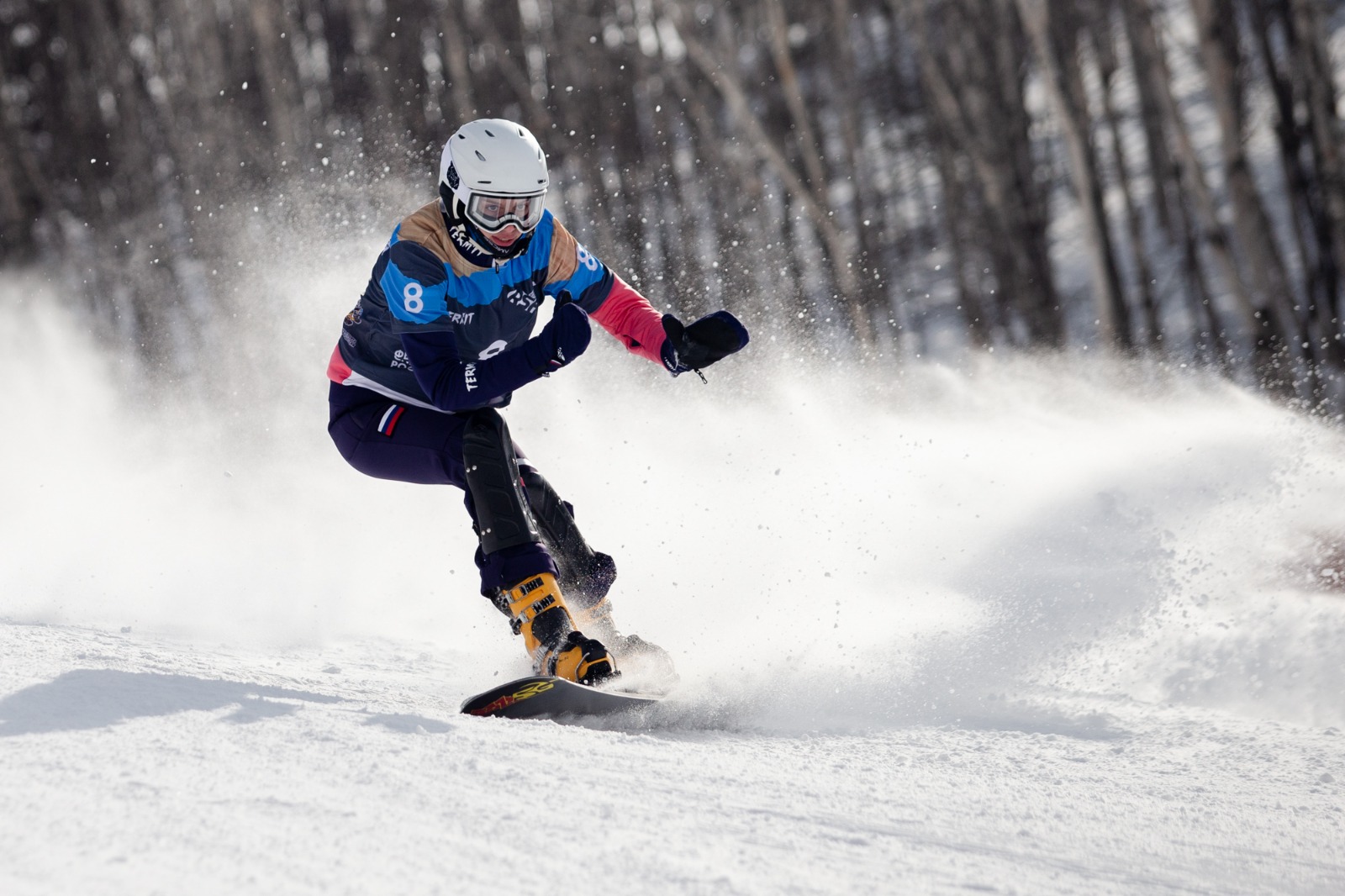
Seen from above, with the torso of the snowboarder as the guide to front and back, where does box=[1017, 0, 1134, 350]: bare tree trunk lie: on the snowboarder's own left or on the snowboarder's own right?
on the snowboarder's own left

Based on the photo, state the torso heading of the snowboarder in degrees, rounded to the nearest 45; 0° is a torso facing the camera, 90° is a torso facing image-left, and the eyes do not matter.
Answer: approximately 315°

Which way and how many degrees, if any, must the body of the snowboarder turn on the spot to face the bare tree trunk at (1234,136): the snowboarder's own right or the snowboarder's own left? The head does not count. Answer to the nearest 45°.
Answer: approximately 90° to the snowboarder's own left
